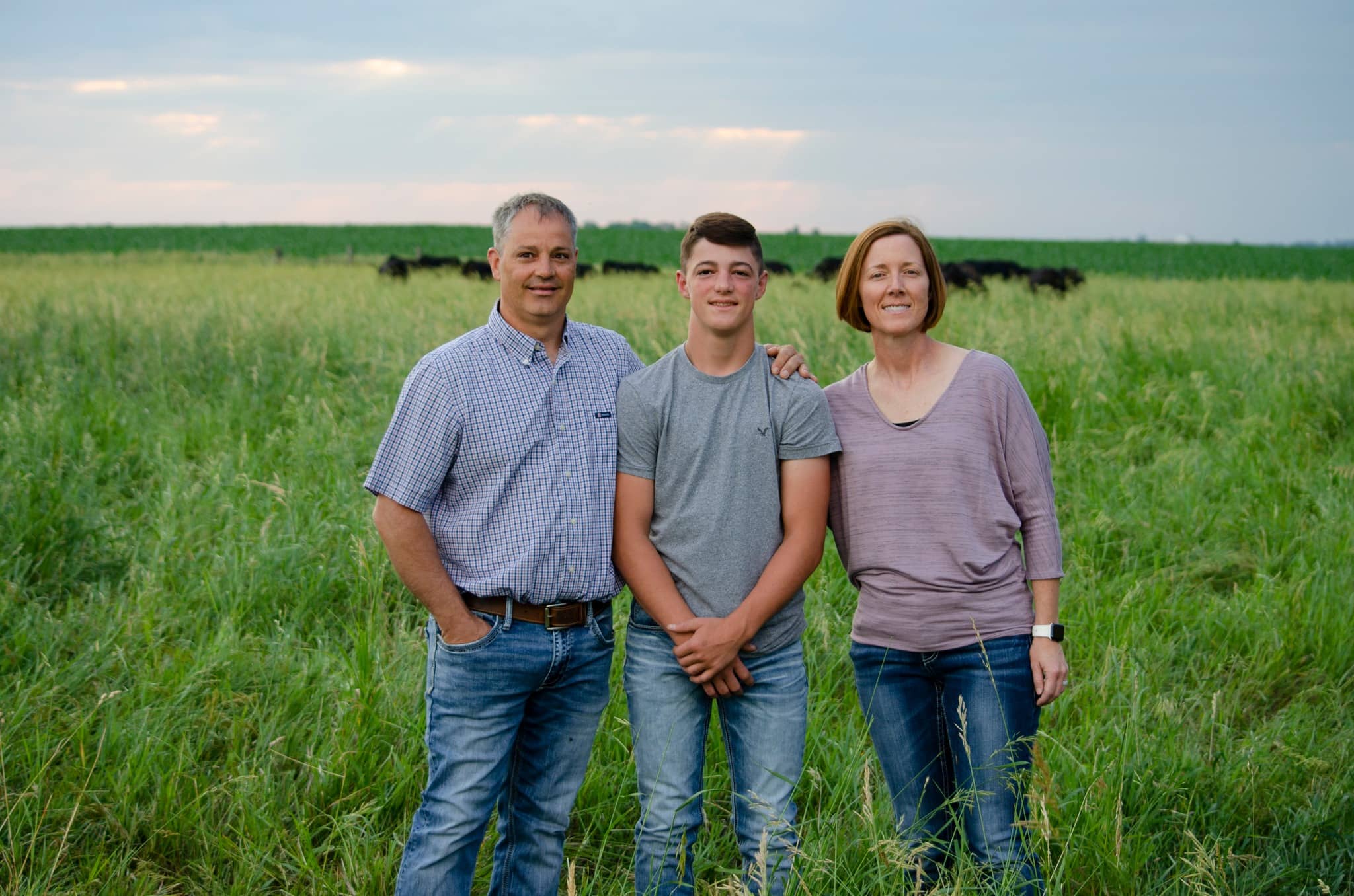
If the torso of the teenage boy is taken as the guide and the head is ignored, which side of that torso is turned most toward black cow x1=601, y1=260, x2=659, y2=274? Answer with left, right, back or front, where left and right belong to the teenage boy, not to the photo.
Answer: back

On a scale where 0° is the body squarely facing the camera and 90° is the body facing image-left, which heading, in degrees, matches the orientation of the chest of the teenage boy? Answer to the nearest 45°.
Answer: approximately 0°

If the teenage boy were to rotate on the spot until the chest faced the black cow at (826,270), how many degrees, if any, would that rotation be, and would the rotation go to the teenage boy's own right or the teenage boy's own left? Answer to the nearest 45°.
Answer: approximately 180°

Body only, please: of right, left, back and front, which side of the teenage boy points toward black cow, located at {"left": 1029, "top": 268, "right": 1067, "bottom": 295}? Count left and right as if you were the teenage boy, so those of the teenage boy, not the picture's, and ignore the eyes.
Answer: back

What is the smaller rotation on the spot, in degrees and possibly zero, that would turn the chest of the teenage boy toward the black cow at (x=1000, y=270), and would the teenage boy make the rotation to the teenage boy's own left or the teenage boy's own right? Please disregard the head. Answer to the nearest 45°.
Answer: approximately 180°

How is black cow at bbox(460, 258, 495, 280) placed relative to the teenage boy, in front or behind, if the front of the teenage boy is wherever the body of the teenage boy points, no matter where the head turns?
behind

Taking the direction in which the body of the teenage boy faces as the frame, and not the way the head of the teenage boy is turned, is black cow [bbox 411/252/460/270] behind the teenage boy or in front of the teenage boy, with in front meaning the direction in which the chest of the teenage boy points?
behind
